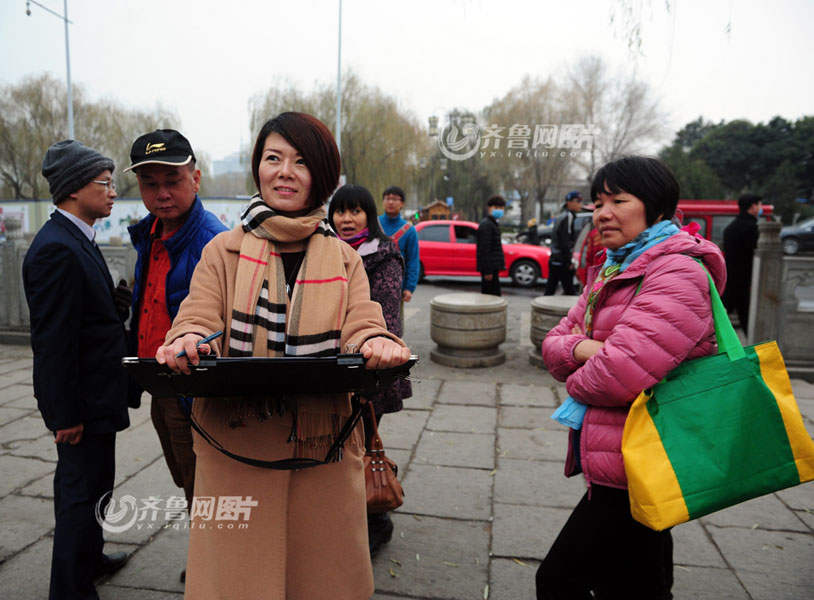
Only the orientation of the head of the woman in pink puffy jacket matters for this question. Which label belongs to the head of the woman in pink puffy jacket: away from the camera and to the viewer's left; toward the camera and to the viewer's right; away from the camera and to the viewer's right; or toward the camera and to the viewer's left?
toward the camera and to the viewer's left

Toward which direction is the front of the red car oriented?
to the viewer's right

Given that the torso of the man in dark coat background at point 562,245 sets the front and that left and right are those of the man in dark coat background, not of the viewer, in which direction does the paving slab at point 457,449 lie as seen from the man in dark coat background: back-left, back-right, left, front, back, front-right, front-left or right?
right

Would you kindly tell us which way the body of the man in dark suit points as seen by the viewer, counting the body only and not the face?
to the viewer's right

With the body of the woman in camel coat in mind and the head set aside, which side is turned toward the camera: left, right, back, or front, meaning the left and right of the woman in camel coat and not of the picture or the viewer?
front

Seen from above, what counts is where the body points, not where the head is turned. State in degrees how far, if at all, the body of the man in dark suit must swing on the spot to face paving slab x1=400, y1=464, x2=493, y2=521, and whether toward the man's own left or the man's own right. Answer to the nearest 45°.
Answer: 0° — they already face it

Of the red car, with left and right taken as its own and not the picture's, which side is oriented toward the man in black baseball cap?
right

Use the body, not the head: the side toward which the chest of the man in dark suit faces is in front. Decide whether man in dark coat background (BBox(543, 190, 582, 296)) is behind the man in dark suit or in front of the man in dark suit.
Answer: in front

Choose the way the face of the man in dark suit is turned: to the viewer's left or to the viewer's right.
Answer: to the viewer's right

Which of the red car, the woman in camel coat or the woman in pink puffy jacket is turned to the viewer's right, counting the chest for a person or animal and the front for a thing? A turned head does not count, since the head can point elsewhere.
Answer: the red car

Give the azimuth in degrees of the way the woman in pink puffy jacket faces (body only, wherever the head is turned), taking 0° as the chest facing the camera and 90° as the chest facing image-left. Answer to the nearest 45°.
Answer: approximately 45°

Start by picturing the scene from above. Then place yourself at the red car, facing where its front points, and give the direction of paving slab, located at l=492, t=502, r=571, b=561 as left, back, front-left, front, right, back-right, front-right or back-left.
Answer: right
